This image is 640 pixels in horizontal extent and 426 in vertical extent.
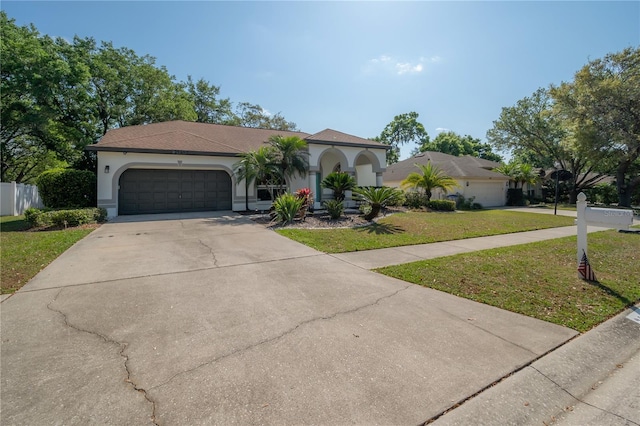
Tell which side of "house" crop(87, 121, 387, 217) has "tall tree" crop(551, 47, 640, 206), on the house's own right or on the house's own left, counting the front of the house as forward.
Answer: on the house's own left

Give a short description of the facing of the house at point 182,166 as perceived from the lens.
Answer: facing the viewer

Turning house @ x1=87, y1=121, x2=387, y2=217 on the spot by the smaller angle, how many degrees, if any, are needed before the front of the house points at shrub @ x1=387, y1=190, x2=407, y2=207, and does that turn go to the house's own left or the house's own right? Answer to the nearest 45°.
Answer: approximately 90° to the house's own left

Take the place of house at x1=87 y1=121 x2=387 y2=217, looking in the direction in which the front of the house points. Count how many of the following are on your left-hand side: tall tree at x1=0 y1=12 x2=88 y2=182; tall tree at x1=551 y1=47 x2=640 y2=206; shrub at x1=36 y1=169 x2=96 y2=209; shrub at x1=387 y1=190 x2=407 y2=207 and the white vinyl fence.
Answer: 2

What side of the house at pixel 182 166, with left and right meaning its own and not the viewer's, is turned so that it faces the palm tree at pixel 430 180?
left
